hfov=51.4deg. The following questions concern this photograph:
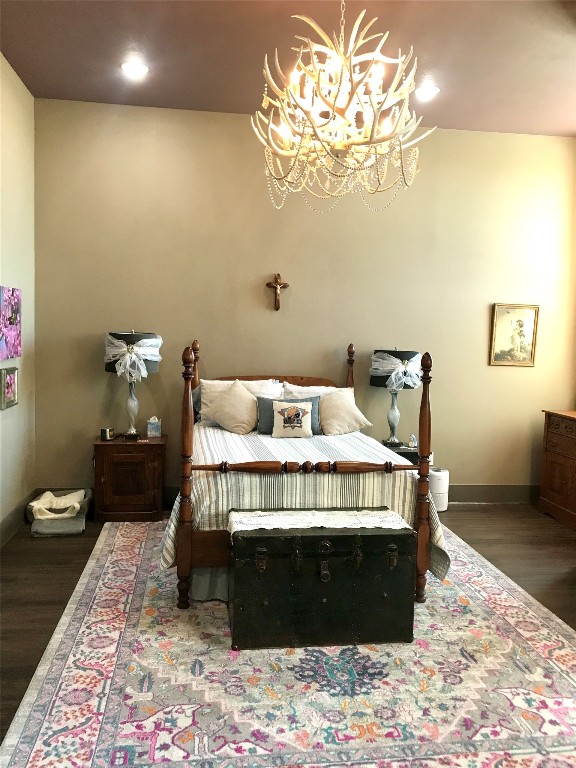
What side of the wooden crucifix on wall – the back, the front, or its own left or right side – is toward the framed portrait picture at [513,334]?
left

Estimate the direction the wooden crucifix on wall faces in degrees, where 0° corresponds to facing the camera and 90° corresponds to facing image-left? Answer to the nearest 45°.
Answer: approximately 0°

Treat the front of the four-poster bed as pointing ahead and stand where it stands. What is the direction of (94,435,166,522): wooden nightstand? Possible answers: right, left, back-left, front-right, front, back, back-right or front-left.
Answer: back-right

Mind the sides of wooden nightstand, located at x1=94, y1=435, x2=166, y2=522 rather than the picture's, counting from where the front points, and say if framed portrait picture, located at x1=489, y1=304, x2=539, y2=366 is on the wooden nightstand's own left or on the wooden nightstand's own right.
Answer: on the wooden nightstand's own left

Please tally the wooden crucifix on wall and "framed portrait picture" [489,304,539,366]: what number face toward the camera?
2

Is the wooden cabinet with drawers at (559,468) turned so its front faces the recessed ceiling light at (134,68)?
yes

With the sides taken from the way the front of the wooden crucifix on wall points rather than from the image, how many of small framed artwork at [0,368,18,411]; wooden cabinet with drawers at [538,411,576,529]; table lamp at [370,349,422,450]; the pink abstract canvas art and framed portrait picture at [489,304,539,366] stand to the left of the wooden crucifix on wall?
3

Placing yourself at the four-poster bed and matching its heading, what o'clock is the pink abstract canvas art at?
The pink abstract canvas art is roughly at 4 o'clock from the four-poster bed.

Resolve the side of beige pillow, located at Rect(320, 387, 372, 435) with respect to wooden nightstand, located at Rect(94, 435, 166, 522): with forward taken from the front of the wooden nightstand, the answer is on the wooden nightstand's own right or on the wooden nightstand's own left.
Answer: on the wooden nightstand's own left
